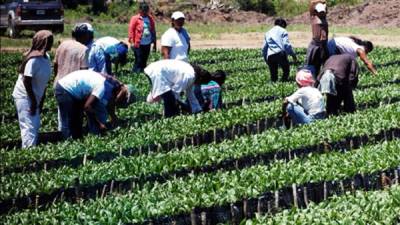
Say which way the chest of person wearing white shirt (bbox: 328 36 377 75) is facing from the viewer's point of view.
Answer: to the viewer's right

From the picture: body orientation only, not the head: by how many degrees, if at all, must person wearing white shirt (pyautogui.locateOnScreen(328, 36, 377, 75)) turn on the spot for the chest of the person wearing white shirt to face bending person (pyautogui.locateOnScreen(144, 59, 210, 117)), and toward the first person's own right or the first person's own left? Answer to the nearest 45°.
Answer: approximately 135° to the first person's own right

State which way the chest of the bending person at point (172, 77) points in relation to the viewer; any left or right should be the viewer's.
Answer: facing to the right of the viewer

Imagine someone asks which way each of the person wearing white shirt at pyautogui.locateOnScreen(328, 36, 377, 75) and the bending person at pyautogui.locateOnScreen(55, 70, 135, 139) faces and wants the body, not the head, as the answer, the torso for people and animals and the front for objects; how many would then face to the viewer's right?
2

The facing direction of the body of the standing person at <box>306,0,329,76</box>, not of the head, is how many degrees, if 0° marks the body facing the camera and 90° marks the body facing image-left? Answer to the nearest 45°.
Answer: approximately 315°

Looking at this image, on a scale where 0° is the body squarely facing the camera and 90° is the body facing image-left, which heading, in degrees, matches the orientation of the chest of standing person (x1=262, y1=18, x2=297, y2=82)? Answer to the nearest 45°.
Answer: approximately 225°

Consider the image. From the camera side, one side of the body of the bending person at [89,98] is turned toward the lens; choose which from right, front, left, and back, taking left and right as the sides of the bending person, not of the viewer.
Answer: right

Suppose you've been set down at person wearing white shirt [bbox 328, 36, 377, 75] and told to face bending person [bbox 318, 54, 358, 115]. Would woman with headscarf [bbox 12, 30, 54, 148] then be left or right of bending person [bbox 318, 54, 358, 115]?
right
